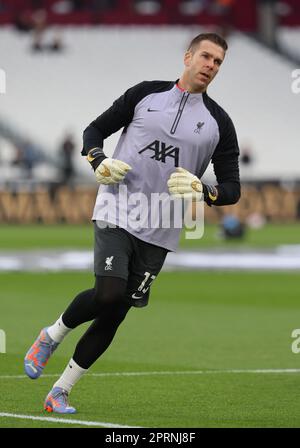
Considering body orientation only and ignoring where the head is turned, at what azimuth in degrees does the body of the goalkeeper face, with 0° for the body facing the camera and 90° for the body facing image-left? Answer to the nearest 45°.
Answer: approximately 0°
